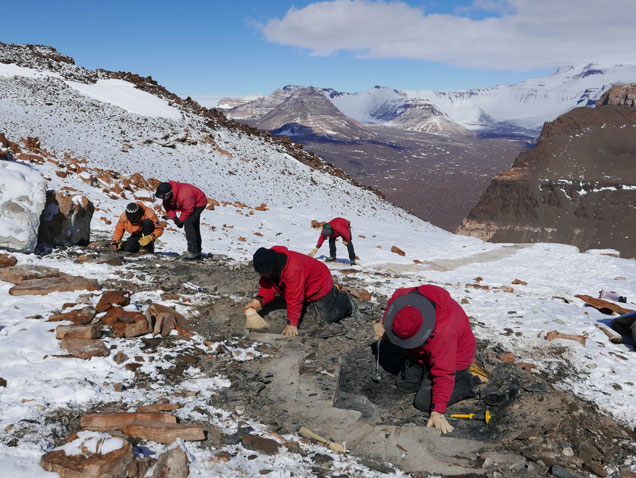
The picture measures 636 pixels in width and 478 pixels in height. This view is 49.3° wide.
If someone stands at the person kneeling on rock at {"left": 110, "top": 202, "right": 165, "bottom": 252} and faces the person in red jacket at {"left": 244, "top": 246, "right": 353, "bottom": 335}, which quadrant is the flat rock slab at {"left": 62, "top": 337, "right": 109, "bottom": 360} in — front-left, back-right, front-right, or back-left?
front-right

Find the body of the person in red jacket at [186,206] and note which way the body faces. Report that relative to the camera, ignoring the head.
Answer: to the viewer's left

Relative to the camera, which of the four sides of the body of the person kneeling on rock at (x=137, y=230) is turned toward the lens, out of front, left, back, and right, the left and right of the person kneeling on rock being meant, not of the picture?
front

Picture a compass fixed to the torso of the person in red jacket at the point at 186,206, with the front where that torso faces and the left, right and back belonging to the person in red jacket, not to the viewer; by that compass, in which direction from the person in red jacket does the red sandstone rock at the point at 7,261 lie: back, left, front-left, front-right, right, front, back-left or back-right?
front-left

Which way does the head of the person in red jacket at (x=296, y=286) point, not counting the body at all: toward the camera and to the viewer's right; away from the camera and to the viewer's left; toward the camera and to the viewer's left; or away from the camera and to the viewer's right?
toward the camera and to the viewer's left

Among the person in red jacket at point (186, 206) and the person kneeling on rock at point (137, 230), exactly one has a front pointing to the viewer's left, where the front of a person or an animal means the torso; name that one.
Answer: the person in red jacket

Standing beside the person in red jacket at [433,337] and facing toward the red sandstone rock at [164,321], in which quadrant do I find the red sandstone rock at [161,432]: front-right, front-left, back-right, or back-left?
front-left

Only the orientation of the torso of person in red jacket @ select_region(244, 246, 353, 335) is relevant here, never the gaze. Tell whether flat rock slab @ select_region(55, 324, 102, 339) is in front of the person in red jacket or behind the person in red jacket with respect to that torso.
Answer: in front

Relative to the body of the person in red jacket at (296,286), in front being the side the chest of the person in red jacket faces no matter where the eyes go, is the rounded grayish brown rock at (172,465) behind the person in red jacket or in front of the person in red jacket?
in front

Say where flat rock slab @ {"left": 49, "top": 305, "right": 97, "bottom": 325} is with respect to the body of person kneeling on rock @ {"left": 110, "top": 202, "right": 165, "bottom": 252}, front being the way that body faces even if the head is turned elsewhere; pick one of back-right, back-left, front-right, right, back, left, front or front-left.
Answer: front

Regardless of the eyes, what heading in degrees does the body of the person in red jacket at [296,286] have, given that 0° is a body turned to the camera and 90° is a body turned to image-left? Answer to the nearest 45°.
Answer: approximately 45°

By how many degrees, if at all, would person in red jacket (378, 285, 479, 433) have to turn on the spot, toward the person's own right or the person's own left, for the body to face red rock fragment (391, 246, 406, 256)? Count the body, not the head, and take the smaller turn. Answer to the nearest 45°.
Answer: approximately 135° to the person's own right

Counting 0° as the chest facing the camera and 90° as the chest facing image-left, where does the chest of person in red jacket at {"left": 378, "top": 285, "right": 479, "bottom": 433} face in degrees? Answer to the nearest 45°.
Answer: approximately 45°
